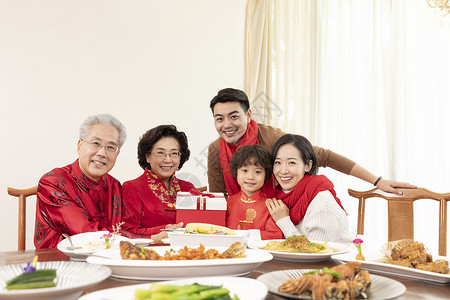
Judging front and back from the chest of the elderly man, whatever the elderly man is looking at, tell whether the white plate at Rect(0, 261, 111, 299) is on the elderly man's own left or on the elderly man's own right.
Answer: on the elderly man's own right

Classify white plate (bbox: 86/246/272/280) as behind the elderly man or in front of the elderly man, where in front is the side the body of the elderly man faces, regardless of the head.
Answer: in front

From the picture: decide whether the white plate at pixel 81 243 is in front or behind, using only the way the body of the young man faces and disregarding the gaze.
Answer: in front

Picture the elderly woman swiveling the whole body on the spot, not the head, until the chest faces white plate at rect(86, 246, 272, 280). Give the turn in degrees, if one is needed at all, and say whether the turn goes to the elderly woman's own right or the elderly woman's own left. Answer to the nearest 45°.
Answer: approximately 45° to the elderly woman's own right

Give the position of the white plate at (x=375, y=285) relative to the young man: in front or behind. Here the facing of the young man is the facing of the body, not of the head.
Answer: in front

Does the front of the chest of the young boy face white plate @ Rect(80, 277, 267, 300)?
yes

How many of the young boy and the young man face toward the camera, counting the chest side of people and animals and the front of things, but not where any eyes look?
2

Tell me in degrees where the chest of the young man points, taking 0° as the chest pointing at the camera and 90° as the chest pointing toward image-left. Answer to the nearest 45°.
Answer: approximately 0°

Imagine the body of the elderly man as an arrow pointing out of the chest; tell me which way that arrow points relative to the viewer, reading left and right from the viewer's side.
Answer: facing the viewer and to the right of the viewer

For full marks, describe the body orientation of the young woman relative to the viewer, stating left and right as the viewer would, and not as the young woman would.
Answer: facing the viewer and to the left of the viewer
